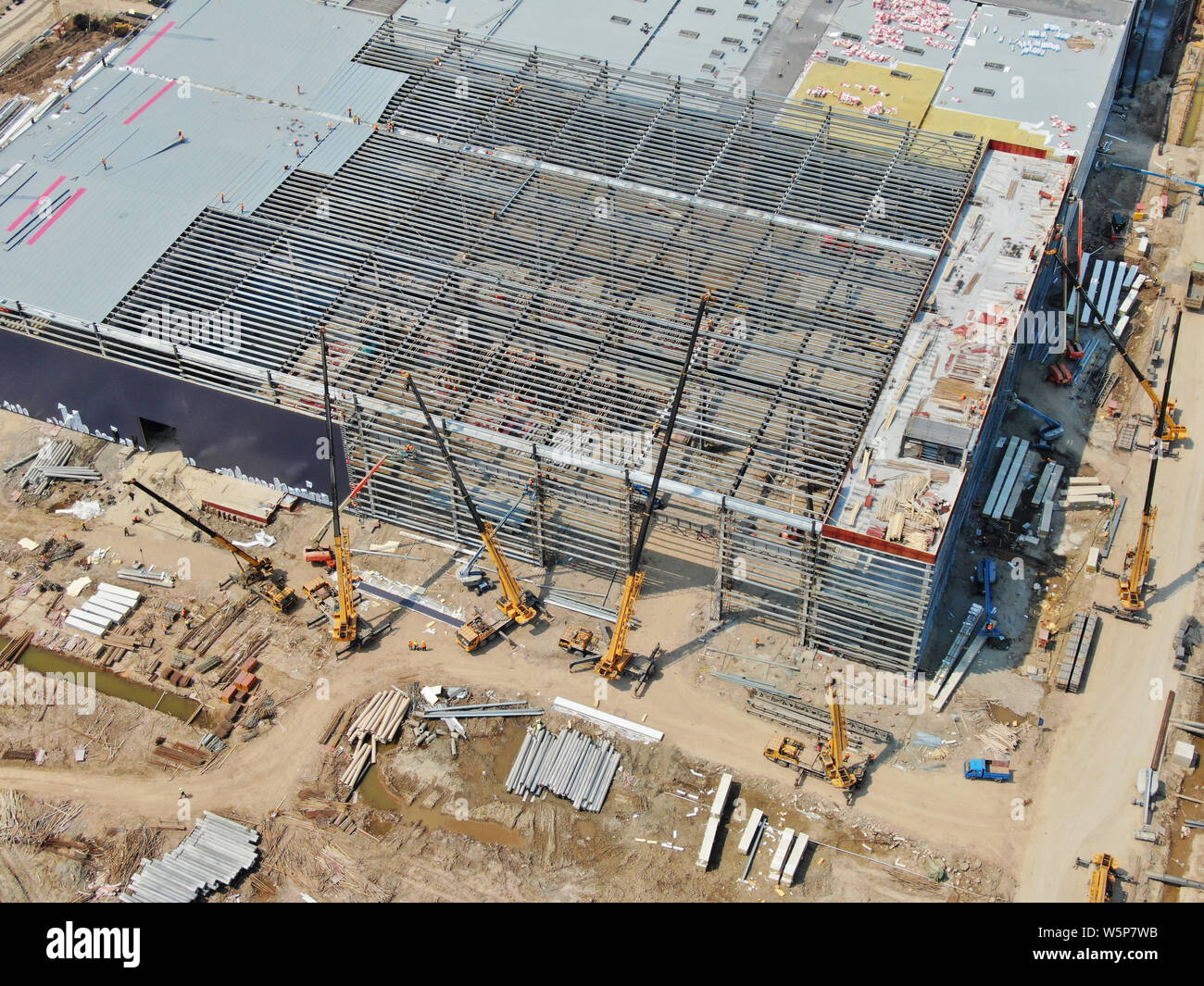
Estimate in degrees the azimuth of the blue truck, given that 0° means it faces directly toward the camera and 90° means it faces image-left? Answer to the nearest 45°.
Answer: approximately 90°

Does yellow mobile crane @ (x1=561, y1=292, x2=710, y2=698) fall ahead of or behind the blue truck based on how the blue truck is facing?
ahead

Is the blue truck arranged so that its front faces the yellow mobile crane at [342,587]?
yes

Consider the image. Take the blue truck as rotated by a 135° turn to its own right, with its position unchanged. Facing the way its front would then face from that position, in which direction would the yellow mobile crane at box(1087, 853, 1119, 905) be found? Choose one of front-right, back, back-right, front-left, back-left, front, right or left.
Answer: right

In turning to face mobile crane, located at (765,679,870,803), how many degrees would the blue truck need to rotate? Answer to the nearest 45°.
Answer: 0° — it already faces it
